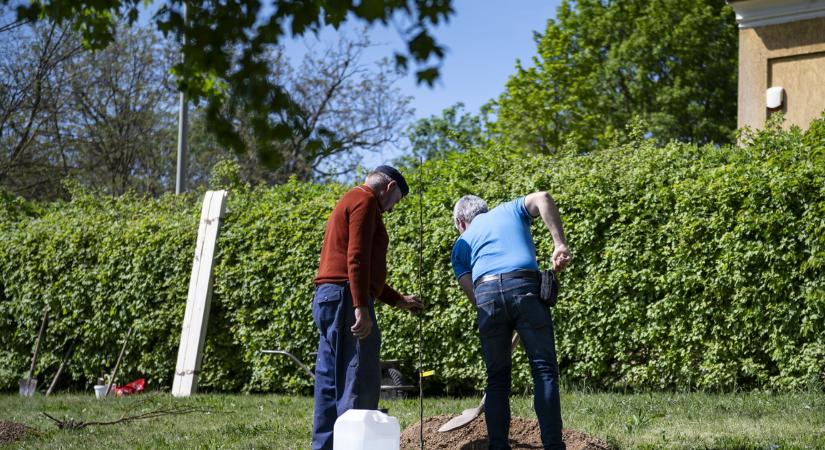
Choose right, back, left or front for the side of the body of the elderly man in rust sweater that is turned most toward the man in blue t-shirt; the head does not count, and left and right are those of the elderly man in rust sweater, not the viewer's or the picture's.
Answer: front

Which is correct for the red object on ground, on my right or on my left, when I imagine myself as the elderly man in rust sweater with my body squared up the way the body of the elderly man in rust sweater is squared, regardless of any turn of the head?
on my left

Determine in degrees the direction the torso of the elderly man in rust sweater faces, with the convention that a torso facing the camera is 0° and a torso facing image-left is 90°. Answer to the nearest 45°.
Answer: approximately 270°

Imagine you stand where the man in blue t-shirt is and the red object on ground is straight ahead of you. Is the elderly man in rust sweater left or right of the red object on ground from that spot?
left

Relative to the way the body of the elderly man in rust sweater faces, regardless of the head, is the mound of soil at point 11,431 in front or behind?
behind

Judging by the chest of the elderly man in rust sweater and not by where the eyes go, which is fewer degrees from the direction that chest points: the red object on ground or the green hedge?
the green hedge

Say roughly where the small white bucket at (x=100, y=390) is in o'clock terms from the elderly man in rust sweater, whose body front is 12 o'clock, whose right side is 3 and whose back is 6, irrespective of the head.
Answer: The small white bucket is roughly at 8 o'clock from the elderly man in rust sweater.

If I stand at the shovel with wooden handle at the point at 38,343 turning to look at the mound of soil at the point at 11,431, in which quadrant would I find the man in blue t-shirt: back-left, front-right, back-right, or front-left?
front-left

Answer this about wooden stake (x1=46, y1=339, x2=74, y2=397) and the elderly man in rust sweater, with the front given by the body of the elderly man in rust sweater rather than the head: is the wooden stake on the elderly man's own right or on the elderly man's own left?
on the elderly man's own left
